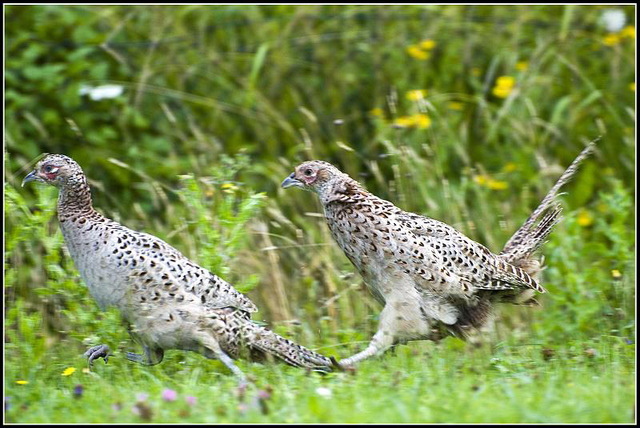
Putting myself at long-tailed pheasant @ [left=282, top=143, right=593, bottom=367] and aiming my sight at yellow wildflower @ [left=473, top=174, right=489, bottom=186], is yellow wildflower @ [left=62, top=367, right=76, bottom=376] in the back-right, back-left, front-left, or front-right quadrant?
back-left

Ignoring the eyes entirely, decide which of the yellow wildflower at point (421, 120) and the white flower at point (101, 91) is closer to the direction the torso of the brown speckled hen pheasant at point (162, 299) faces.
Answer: the white flower

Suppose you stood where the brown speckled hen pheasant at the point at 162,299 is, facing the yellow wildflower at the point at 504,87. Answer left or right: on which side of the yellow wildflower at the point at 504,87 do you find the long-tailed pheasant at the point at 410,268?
right

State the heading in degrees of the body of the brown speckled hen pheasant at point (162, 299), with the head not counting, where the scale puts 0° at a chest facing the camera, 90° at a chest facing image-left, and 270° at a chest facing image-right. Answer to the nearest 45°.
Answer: approximately 90°

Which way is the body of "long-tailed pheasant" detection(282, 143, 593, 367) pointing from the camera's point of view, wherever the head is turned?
to the viewer's left

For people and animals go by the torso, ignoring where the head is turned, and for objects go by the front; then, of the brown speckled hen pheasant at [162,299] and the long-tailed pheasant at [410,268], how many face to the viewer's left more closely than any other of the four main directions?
2

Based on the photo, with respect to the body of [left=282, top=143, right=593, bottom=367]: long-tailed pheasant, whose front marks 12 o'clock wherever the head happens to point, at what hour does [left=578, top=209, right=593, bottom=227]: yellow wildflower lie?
The yellow wildflower is roughly at 4 o'clock from the long-tailed pheasant.

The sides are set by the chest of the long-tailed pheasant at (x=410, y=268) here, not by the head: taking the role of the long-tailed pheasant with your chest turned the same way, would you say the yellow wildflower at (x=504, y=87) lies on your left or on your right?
on your right

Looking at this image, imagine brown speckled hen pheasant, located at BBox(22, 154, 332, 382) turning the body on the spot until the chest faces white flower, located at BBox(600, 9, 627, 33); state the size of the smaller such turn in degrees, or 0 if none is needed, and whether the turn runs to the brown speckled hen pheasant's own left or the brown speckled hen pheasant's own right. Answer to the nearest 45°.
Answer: approximately 135° to the brown speckled hen pheasant's own right

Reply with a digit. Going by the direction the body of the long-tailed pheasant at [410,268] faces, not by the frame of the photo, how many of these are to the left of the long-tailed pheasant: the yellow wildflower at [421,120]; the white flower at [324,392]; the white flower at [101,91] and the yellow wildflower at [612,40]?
1

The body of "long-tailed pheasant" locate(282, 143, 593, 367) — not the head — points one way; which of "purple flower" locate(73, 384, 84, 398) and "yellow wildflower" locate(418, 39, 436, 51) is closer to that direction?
the purple flower

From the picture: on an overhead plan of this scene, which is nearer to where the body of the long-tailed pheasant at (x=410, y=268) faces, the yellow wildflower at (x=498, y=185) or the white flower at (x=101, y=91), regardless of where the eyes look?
the white flower

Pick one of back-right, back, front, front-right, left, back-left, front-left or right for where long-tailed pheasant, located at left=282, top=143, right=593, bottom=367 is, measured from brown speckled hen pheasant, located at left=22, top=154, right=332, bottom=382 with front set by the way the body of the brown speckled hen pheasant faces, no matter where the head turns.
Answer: back

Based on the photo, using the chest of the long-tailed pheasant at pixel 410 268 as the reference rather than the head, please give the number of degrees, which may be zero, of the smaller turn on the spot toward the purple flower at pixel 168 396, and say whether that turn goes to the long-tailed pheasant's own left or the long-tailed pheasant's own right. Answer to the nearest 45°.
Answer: approximately 45° to the long-tailed pheasant's own left

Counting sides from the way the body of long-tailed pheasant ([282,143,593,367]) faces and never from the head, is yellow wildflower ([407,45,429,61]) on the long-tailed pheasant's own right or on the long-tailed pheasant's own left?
on the long-tailed pheasant's own right

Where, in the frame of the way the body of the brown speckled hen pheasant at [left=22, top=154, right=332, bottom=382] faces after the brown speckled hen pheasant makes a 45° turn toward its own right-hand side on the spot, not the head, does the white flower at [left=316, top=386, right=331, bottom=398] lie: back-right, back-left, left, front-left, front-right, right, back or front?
back
